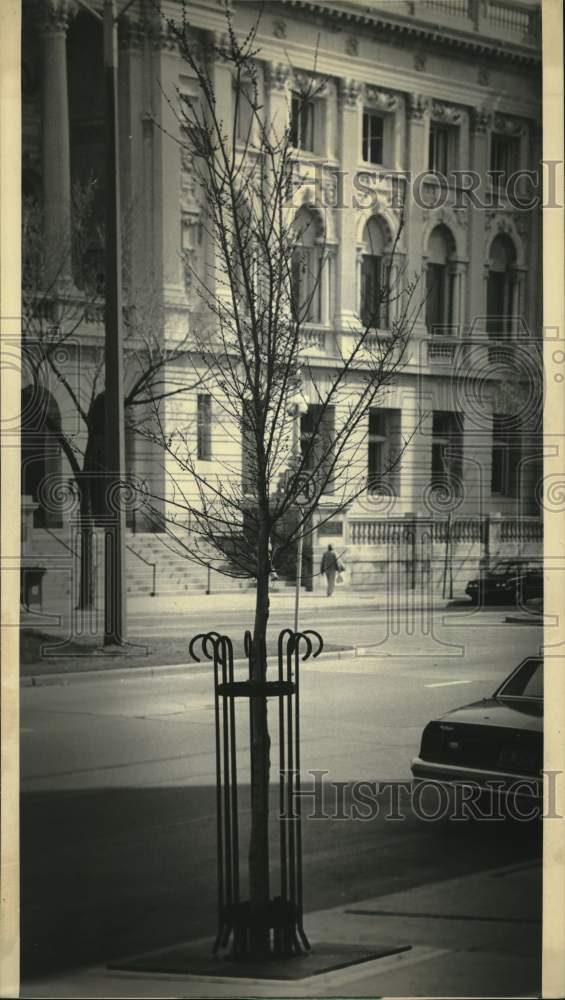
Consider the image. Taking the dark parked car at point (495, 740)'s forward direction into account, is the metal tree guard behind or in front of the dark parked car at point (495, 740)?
behind

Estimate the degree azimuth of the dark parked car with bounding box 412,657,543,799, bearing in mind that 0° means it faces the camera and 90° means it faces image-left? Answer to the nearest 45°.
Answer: approximately 225°

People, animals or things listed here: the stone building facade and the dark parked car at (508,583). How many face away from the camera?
0
